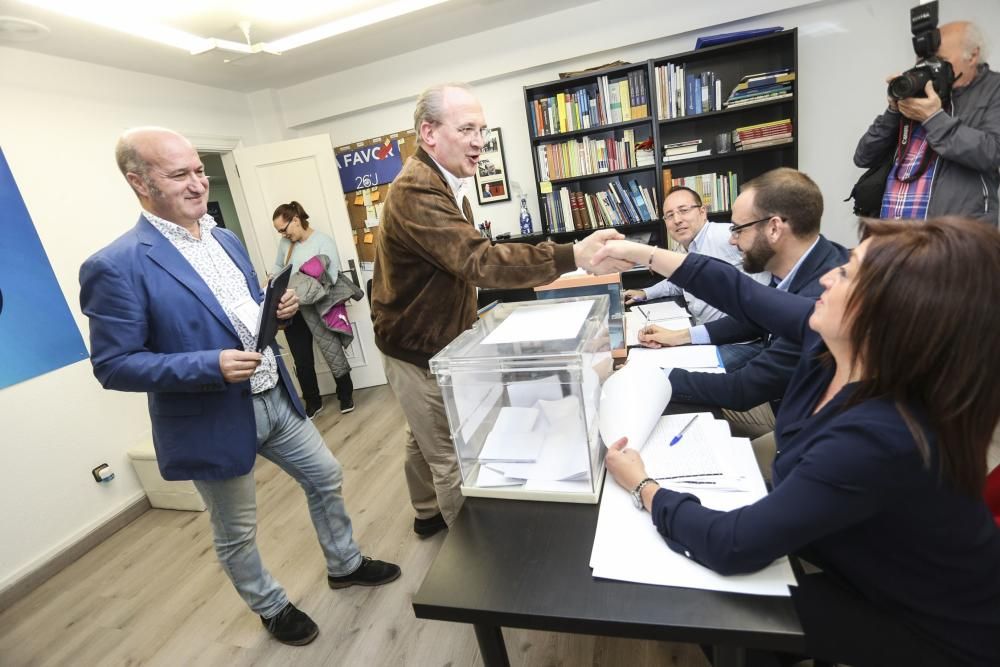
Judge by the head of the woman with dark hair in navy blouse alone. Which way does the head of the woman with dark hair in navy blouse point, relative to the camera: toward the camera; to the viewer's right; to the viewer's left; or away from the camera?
to the viewer's left

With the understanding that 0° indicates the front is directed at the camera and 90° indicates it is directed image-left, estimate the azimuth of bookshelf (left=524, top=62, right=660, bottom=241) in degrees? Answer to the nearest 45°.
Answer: approximately 0°

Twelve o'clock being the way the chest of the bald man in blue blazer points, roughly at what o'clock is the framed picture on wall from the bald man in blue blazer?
The framed picture on wall is roughly at 9 o'clock from the bald man in blue blazer.

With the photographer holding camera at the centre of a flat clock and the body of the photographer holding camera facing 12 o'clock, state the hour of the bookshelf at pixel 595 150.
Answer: The bookshelf is roughly at 2 o'clock from the photographer holding camera.

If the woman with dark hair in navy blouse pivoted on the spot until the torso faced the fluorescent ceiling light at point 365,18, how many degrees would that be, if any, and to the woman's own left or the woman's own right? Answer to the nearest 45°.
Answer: approximately 45° to the woman's own right

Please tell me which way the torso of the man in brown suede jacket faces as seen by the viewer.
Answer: to the viewer's right

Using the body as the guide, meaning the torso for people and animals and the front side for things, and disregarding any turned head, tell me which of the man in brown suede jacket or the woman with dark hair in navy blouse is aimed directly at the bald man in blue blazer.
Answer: the woman with dark hair in navy blouse

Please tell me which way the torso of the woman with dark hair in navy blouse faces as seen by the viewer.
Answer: to the viewer's left

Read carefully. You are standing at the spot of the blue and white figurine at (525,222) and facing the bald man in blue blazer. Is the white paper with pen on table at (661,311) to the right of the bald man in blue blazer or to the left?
left
